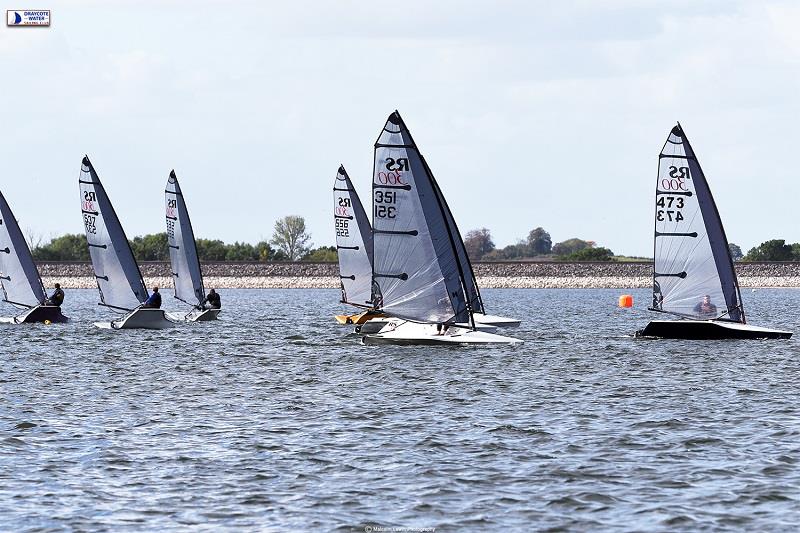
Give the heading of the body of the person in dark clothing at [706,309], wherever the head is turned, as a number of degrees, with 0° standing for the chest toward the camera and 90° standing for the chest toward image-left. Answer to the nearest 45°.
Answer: approximately 0°

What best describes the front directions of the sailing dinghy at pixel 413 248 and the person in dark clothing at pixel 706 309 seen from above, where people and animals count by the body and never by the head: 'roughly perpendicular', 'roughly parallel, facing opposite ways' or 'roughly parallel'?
roughly perpendicular
